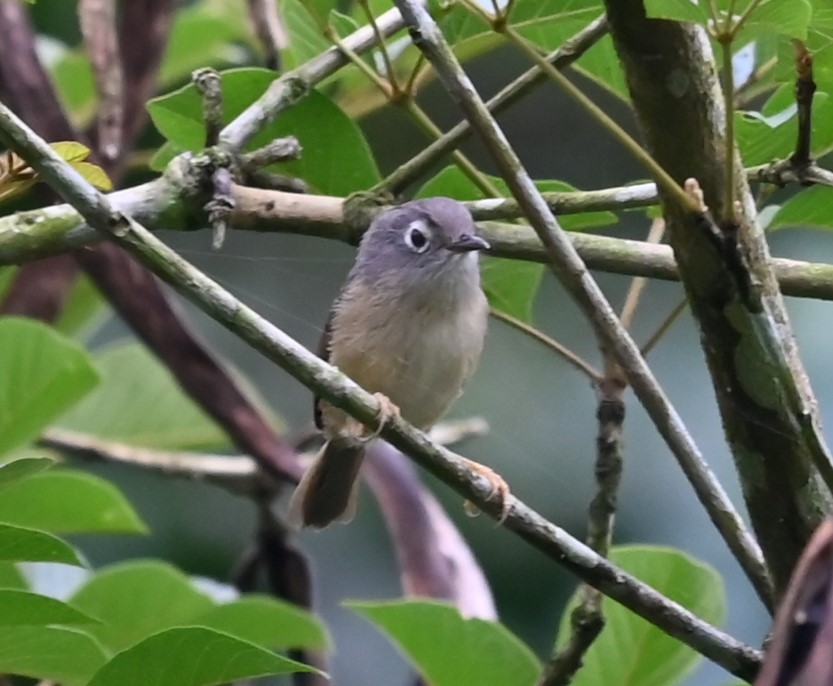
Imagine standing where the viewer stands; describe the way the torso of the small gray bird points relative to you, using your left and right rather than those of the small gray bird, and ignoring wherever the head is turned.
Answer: facing the viewer and to the right of the viewer

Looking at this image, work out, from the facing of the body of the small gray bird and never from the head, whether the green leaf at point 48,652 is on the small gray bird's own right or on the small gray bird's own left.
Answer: on the small gray bird's own right

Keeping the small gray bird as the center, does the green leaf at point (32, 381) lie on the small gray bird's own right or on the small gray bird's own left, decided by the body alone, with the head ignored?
on the small gray bird's own right

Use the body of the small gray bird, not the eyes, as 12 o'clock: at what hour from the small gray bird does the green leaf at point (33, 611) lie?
The green leaf is roughly at 2 o'clock from the small gray bird.

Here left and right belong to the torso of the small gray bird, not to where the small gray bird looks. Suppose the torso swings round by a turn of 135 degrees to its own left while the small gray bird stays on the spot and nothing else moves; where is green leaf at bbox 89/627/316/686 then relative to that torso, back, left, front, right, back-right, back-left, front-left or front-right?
back
